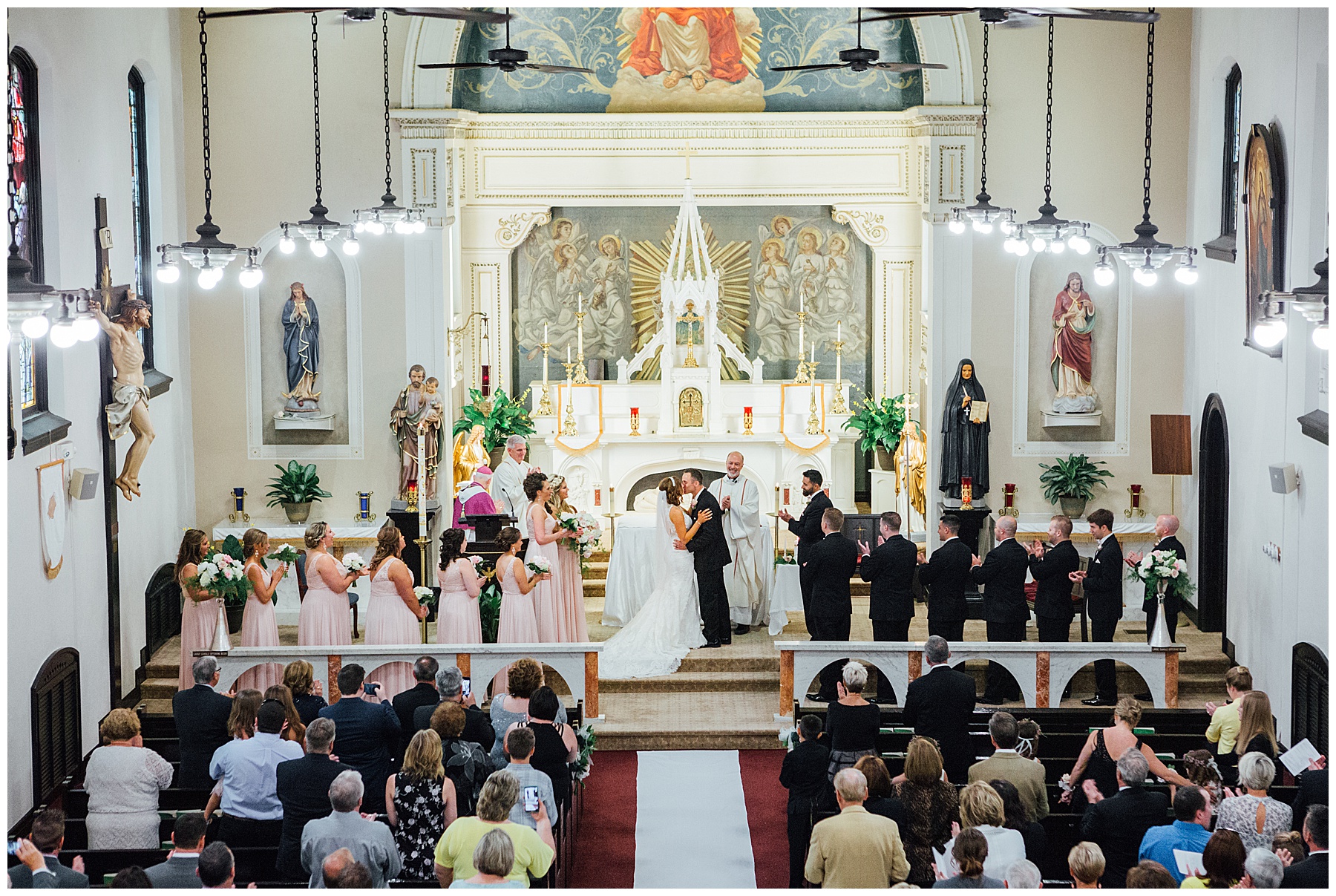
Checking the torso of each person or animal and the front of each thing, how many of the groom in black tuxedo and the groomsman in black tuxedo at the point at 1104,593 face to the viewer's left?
2

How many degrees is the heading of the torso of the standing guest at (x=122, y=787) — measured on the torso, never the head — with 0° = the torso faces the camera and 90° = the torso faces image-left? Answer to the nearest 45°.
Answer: approximately 180°

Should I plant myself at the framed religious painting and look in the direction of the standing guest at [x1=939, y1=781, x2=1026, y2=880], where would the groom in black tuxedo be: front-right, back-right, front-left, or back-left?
front-right

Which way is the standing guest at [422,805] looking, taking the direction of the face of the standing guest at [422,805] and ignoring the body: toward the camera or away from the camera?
away from the camera

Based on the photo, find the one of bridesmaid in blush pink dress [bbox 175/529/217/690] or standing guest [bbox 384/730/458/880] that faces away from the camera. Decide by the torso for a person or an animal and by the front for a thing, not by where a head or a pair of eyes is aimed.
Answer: the standing guest

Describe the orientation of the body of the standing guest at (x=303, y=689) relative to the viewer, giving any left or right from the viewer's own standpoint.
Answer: facing away from the viewer and to the right of the viewer

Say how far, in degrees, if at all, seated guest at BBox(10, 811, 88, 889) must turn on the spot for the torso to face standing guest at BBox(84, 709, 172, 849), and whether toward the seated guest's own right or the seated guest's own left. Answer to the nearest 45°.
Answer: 0° — they already face them

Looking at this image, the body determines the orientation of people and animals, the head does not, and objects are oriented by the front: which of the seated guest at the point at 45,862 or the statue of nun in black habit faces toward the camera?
the statue of nun in black habit

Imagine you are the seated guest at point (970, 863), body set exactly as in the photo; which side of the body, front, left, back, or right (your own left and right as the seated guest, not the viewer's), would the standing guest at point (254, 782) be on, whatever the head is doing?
left

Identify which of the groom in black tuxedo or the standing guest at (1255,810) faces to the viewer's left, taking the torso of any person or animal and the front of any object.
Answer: the groom in black tuxedo

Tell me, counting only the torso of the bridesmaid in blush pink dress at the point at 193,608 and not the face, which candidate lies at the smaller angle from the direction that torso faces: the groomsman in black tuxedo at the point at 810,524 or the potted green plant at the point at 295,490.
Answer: the groomsman in black tuxedo

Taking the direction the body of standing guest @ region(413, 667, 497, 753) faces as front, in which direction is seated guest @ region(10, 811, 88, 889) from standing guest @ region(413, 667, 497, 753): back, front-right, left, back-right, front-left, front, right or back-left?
back-left

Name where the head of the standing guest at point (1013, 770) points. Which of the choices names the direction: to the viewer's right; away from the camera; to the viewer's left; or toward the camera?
away from the camera

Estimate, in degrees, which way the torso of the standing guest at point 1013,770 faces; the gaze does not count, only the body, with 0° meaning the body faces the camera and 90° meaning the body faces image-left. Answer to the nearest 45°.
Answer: approximately 180°

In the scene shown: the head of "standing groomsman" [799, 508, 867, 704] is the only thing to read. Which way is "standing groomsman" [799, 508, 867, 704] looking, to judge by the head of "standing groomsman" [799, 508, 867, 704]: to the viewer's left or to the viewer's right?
to the viewer's left

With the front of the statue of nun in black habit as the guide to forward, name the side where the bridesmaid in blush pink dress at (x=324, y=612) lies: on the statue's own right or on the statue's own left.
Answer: on the statue's own right

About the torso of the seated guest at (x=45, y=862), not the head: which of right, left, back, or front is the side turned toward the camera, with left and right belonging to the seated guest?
back

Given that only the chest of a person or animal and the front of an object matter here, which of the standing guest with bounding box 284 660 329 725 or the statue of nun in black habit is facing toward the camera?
the statue of nun in black habit

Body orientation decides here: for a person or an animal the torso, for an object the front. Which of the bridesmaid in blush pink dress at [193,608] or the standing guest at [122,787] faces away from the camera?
the standing guest

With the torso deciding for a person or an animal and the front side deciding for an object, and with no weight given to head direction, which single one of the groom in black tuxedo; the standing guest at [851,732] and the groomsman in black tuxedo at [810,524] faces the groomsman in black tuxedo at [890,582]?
the standing guest
